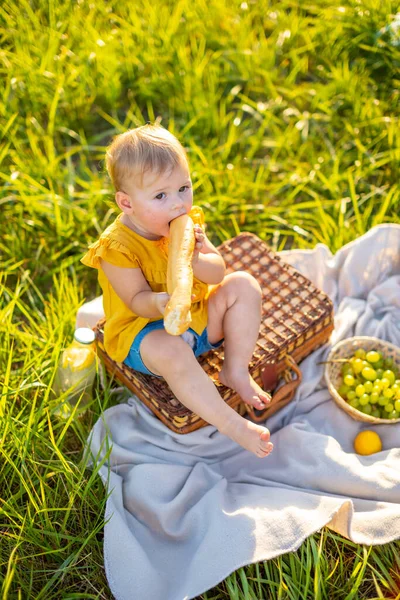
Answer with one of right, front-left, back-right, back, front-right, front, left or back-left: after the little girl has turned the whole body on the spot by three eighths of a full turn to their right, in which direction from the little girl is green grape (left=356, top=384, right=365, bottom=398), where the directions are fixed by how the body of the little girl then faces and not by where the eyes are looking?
back

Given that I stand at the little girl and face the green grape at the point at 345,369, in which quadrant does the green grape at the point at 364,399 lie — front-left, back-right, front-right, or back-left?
front-right

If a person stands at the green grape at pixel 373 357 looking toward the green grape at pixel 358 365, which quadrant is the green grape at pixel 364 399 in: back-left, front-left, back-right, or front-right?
front-left

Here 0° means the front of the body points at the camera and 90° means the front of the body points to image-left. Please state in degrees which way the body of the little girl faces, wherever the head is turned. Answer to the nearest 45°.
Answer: approximately 315°

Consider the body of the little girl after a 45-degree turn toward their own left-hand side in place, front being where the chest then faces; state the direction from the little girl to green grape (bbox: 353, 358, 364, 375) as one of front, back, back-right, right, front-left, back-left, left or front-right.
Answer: front

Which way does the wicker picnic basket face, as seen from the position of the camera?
facing the viewer and to the right of the viewer
